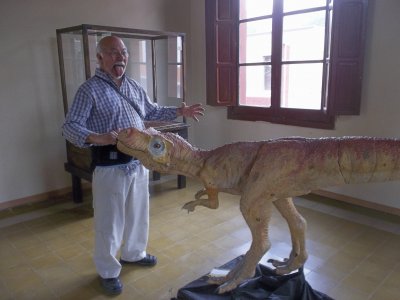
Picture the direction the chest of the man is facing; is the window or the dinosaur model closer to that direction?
the dinosaur model

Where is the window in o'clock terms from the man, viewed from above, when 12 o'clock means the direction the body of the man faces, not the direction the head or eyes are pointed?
The window is roughly at 9 o'clock from the man.

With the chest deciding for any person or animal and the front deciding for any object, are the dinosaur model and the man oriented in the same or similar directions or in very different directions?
very different directions

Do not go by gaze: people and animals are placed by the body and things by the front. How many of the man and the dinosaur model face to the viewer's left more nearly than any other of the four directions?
1

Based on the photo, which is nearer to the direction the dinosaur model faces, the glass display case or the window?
the glass display case

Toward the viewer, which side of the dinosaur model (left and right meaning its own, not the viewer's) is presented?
left

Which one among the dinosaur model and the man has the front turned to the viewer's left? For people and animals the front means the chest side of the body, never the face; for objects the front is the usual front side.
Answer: the dinosaur model

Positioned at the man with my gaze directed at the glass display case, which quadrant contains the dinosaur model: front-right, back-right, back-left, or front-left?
back-right

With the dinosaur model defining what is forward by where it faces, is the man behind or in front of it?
in front

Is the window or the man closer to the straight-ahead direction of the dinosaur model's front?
the man

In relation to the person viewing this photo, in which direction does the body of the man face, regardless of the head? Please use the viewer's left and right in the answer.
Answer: facing the viewer and to the right of the viewer

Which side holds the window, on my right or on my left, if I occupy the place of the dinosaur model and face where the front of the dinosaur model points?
on my right
